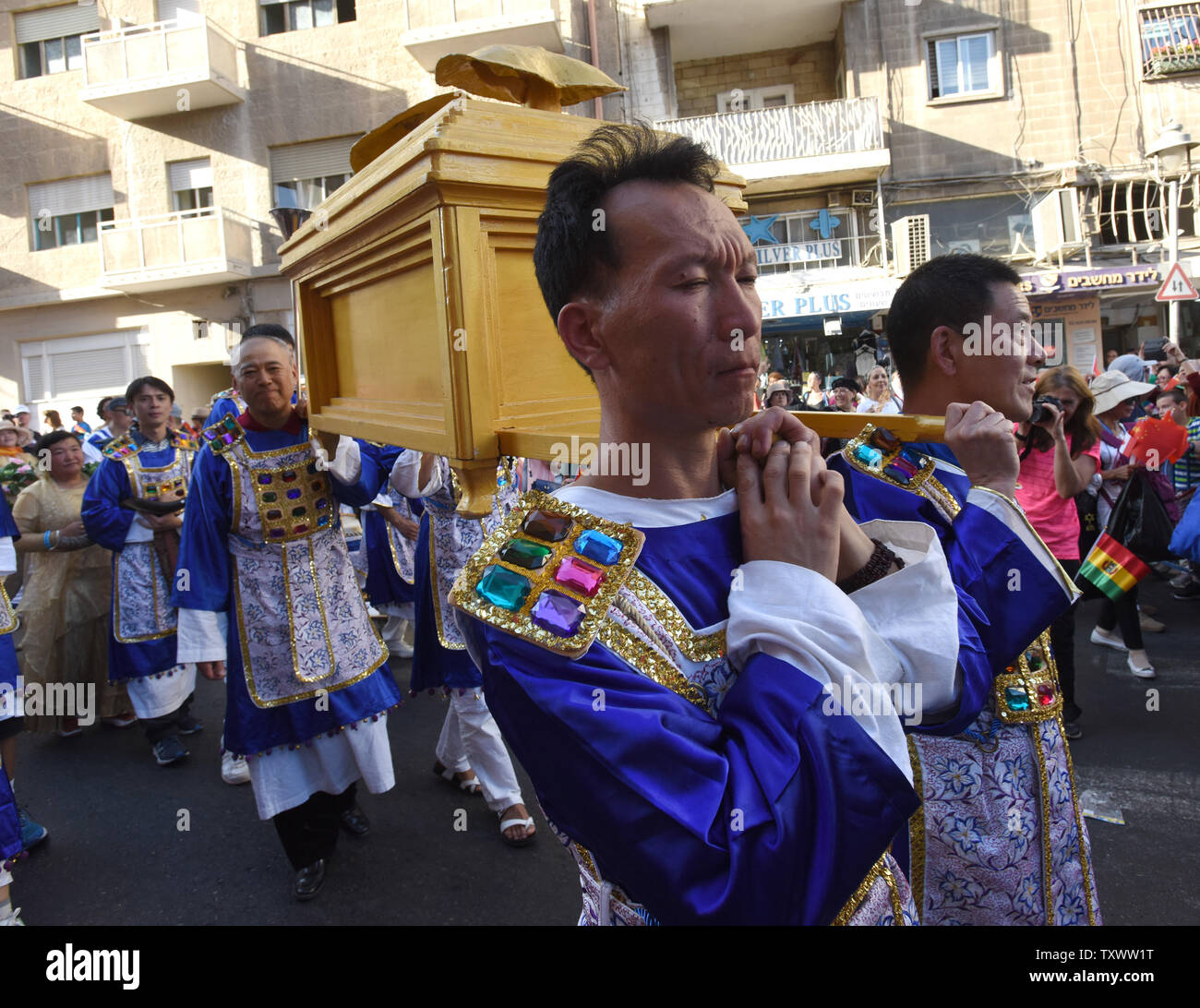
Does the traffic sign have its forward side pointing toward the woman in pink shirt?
yes

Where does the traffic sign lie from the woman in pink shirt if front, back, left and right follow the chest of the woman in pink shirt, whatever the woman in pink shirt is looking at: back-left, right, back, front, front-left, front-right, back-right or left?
back-right

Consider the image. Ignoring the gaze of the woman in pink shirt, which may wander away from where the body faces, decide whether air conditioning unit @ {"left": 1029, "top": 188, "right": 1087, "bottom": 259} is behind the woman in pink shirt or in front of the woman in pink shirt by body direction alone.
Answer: behind

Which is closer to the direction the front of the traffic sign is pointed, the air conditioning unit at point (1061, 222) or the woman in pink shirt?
the woman in pink shirt

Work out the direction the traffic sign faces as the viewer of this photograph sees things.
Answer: facing the viewer

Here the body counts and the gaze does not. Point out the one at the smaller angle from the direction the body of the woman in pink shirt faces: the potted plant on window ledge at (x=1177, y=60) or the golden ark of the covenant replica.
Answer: the golden ark of the covenant replica

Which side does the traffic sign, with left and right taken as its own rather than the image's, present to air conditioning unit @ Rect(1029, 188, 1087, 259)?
back

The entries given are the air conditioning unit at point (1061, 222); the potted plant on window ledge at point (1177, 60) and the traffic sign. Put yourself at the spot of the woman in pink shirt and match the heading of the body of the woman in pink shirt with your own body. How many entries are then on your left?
0

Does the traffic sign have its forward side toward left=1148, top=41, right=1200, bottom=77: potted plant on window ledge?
no

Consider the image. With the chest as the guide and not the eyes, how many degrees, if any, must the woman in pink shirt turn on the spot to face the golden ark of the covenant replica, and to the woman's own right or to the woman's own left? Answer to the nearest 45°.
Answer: approximately 45° to the woman's own left

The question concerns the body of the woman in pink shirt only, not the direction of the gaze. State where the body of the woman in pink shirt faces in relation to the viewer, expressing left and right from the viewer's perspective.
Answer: facing the viewer and to the left of the viewer

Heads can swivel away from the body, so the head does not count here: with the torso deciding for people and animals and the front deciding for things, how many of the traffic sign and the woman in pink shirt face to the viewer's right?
0

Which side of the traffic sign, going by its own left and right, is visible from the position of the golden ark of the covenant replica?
front

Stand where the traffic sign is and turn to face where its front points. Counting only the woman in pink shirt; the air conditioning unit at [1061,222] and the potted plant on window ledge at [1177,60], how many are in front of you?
1

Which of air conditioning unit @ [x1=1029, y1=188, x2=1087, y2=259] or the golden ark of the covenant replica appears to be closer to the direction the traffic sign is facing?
the golden ark of the covenant replica
